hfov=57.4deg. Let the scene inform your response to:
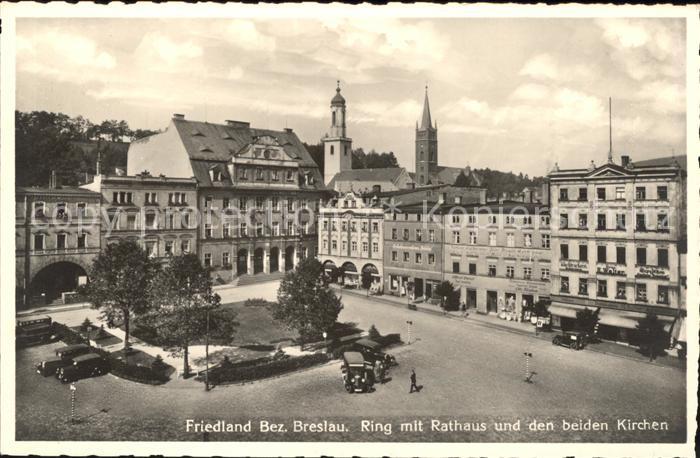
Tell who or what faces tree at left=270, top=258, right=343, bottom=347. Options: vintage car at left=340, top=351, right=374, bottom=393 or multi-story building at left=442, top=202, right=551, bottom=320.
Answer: the multi-story building

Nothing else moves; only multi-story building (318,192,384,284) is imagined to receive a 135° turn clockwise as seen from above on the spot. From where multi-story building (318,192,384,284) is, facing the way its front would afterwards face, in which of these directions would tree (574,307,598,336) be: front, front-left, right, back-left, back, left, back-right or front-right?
back

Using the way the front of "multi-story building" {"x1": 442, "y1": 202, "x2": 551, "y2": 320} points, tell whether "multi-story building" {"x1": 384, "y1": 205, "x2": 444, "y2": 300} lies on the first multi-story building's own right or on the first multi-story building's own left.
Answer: on the first multi-story building's own right

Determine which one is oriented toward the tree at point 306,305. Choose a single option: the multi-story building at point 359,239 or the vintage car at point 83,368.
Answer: the multi-story building

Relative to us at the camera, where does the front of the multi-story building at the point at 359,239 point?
facing the viewer

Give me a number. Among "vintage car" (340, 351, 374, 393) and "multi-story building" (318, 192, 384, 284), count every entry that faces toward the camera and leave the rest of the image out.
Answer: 2

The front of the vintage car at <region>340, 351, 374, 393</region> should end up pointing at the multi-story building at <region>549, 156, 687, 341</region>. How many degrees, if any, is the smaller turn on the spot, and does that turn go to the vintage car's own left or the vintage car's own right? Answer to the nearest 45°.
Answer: approximately 135° to the vintage car's own left

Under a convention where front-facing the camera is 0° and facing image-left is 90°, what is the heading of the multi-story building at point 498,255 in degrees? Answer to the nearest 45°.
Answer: approximately 45°

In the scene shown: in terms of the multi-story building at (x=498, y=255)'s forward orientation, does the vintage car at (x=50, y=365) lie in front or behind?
in front

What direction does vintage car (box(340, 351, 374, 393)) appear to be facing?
toward the camera

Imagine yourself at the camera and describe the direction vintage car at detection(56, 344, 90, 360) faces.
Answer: facing the viewer and to the left of the viewer

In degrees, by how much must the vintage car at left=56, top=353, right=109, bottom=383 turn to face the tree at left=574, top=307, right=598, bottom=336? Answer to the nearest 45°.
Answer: approximately 135° to its left
